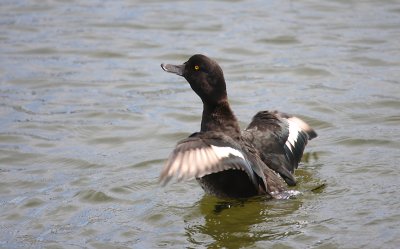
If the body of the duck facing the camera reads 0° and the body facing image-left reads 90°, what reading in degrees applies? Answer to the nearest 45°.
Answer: approximately 135°
